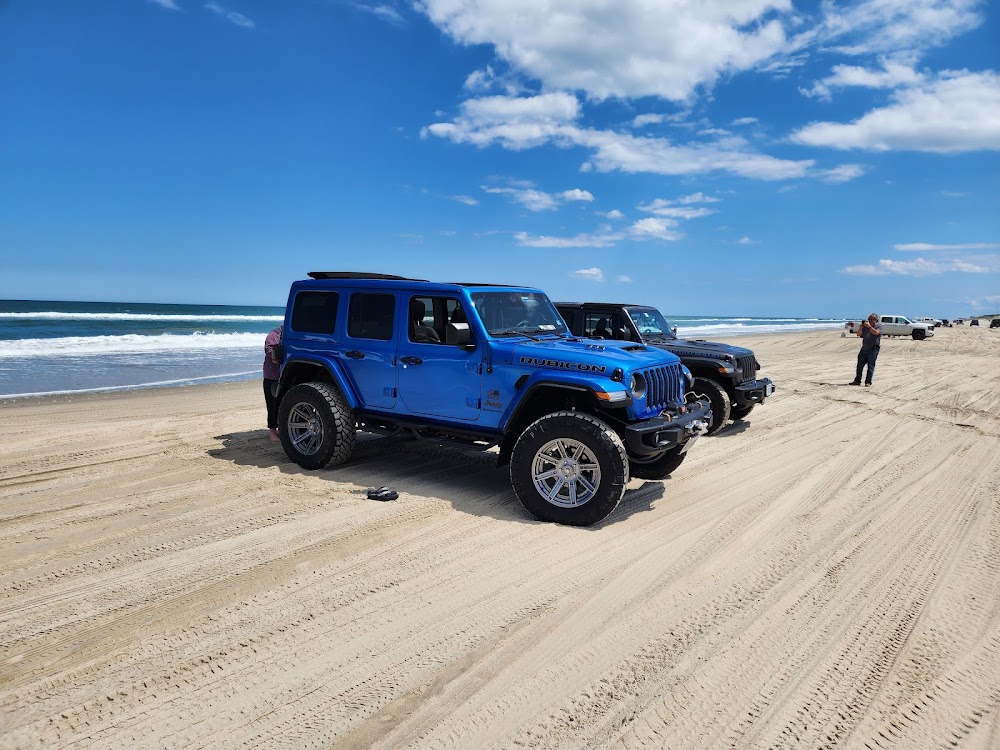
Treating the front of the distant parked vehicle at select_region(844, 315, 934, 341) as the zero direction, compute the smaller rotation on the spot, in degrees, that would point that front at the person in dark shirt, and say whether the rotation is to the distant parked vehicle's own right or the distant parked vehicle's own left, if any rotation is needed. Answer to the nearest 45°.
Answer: approximately 90° to the distant parked vehicle's own right

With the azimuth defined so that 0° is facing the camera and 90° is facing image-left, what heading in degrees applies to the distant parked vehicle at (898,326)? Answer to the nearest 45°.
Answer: approximately 270°

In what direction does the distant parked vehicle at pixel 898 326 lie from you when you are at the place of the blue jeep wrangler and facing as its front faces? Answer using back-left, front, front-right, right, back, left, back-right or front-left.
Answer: left

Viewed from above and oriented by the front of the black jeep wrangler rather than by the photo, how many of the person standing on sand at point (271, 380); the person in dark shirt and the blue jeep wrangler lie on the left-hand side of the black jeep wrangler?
1

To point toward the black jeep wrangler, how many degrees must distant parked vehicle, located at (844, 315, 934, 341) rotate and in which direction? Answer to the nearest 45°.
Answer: approximately 90° to its right

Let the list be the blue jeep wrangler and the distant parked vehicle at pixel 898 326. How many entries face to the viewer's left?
0

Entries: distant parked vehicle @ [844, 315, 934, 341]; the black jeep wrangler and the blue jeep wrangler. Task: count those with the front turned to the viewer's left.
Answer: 0

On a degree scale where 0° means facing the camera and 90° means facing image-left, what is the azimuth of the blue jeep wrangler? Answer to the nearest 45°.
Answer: approximately 315°

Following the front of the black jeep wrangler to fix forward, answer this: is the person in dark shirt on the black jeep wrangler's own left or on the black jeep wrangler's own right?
on the black jeep wrangler's own left

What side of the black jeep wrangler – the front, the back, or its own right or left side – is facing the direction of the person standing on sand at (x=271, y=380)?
right

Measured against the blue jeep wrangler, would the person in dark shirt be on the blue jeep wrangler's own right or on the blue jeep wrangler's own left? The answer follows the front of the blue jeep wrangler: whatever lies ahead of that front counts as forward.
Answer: on the blue jeep wrangler's own left

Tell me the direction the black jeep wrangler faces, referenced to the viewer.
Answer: facing the viewer and to the right of the viewer
